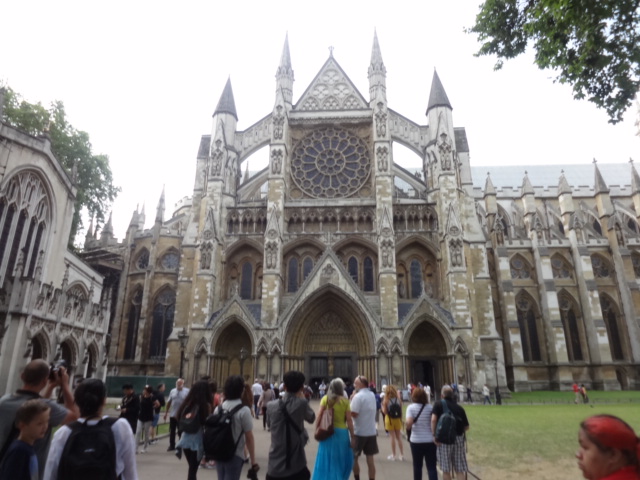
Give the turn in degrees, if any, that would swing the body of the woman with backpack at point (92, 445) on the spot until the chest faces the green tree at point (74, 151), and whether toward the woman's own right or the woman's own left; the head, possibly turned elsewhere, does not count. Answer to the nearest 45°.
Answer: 0° — they already face it

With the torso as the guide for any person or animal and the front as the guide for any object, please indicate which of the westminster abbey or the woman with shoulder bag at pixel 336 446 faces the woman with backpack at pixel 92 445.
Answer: the westminster abbey

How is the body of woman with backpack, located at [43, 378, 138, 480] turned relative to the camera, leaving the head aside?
away from the camera

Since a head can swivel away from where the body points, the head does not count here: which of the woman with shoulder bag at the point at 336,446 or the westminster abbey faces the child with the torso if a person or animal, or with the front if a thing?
the westminster abbey

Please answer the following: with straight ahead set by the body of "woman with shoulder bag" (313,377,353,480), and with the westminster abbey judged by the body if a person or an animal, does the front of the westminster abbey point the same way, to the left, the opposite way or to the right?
the opposite way

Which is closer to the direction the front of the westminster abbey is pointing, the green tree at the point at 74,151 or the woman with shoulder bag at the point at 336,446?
the woman with shoulder bag

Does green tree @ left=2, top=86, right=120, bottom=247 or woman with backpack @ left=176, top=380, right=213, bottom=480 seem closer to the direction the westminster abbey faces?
the woman with backpack

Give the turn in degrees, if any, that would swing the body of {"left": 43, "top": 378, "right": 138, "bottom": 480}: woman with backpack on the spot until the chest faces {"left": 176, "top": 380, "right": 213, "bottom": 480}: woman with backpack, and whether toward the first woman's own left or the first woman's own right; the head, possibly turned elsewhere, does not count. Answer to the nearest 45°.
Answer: approximately 45° to the first woman's own right

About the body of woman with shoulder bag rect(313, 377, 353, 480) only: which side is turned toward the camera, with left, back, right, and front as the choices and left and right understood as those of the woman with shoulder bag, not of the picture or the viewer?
back

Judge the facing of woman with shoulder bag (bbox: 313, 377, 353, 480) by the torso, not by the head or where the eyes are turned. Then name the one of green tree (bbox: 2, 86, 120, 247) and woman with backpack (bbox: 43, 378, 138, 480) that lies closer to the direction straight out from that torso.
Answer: the green tree
